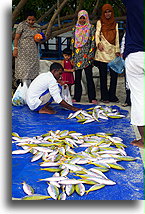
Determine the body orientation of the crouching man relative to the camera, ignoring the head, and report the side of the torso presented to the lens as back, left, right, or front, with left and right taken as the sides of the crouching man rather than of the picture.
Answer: right

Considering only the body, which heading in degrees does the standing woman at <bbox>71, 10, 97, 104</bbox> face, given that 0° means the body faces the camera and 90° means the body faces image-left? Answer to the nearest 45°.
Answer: approximately 0°

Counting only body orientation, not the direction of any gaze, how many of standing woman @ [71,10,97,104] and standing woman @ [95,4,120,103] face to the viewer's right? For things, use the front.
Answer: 0

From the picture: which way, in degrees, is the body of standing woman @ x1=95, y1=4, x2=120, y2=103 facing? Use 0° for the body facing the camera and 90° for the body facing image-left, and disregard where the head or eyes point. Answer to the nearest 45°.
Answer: approximately 0°

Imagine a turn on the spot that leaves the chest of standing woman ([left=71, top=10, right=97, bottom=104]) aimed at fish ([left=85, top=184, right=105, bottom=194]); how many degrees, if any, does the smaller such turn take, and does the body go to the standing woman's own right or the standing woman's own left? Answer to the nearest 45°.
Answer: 0° — they already face it

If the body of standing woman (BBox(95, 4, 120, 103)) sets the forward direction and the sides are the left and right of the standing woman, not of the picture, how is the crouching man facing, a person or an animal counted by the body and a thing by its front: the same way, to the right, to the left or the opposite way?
to the left

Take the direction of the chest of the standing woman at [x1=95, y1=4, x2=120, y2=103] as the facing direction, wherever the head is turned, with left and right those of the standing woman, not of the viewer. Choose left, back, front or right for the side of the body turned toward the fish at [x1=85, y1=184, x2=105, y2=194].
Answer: front

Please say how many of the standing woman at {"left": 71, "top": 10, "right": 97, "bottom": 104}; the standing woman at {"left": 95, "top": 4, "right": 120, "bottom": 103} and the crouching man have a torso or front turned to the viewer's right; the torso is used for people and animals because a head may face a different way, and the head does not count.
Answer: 1

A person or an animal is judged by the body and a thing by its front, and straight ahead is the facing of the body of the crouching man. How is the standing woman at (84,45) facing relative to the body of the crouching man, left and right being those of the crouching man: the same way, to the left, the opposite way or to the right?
to the right

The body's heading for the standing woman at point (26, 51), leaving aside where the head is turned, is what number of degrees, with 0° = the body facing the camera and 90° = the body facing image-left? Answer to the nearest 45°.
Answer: approximately 315°

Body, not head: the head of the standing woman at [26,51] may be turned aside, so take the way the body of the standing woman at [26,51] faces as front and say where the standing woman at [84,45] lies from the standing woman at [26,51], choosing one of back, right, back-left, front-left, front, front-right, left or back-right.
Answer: front-left

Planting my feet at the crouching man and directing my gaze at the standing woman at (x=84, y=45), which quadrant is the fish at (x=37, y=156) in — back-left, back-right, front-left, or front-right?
back-right

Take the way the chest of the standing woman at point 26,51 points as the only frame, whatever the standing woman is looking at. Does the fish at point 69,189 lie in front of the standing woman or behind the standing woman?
in front

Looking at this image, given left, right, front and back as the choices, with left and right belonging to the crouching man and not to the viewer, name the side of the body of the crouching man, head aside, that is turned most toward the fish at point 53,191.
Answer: right
